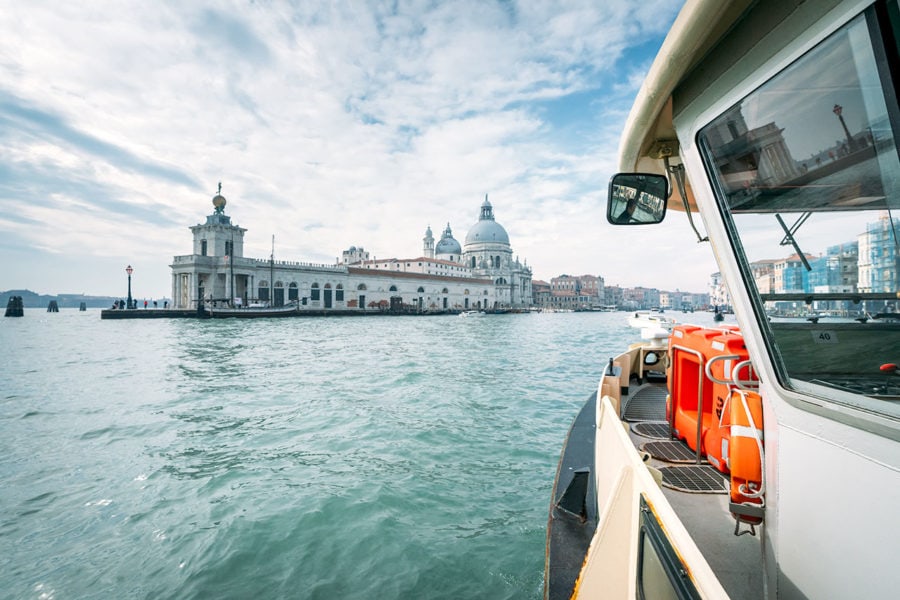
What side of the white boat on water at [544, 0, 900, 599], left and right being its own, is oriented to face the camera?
back

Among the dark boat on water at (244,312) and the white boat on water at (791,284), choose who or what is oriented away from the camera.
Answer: the white boat on water at (791,284)

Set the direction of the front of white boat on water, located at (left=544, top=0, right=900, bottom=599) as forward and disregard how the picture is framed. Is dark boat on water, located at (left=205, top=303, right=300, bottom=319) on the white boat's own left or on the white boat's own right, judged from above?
on the white boat's own left

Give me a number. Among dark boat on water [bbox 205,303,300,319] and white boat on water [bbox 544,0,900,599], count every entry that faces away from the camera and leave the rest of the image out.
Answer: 1
